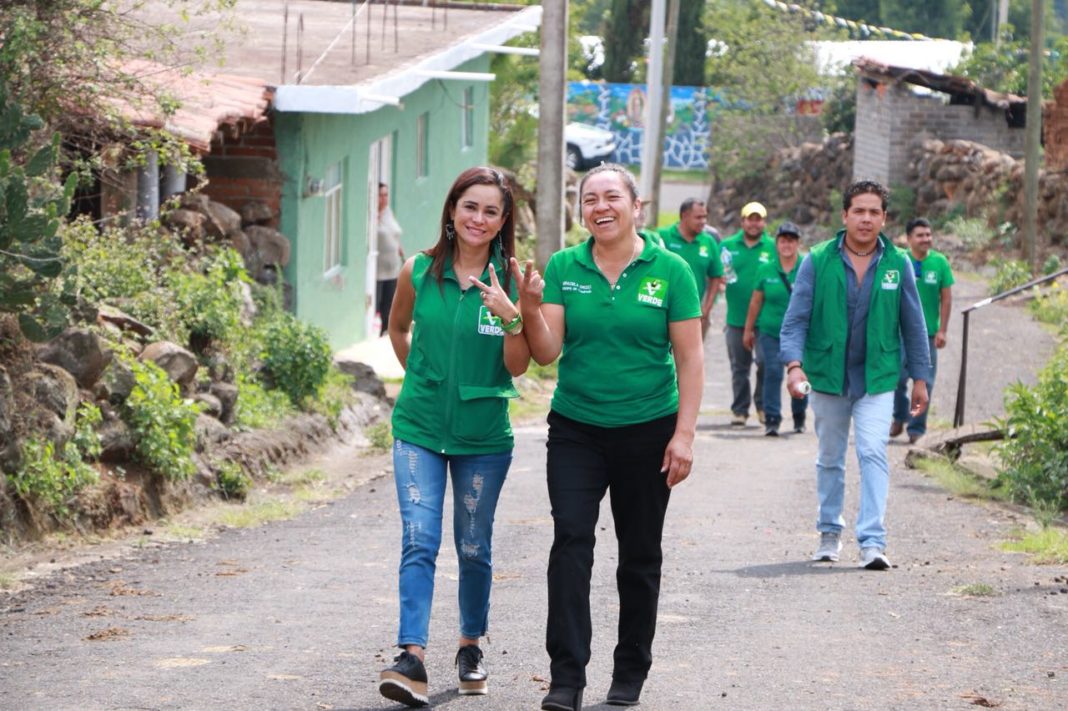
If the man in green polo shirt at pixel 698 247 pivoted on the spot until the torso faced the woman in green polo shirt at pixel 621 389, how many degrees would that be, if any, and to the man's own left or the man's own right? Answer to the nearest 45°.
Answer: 0° — they already face them

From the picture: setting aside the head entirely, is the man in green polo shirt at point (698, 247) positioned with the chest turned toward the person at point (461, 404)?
yes

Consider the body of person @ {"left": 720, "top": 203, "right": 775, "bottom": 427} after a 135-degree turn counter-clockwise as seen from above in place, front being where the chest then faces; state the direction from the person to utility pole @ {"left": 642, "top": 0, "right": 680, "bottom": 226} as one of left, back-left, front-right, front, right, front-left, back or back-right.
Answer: front-left

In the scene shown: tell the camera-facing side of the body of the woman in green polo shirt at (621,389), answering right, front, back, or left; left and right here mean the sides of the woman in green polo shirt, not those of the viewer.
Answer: front

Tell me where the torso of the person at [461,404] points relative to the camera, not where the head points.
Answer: toward the camera

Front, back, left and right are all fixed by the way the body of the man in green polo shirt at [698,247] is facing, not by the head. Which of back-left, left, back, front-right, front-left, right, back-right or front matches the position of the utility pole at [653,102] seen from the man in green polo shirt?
back

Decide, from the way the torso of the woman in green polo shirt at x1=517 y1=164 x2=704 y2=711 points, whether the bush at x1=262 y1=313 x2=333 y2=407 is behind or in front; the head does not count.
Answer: behind

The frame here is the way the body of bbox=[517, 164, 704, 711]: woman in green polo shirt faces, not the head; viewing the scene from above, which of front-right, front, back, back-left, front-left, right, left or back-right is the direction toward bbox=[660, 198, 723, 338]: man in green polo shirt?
back

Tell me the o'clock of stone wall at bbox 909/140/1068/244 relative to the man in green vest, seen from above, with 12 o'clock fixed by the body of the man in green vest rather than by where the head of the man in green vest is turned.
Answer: The stone wall is roughly at 6 o'clock from the man in green vest.

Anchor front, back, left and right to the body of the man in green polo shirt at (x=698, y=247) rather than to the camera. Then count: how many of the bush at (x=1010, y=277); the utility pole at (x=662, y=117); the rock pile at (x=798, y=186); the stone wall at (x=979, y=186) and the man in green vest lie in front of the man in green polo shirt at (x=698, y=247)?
1

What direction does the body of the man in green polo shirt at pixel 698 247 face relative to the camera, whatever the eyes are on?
toward the camera

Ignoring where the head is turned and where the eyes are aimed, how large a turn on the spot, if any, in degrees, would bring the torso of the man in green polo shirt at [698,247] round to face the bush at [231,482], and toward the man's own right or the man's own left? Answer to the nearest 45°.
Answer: approximately 45° to the man's own right

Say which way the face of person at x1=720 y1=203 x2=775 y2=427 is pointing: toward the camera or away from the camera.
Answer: toward the camera
